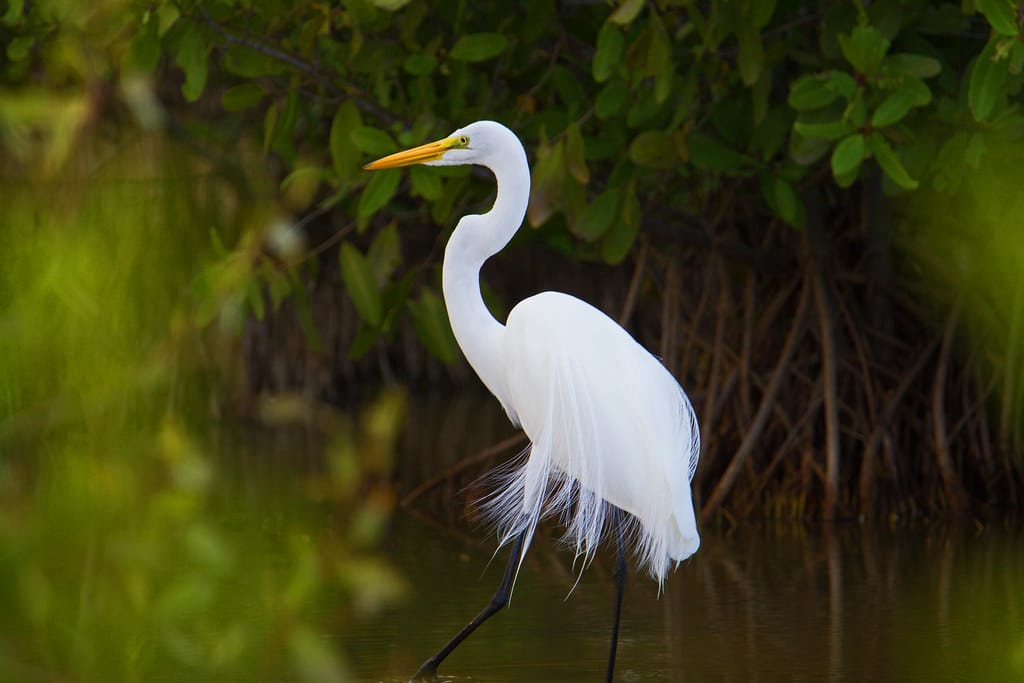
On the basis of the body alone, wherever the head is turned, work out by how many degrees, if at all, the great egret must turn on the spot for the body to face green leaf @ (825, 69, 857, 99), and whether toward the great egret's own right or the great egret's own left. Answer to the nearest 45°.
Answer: approximately 135° to the great egret's own right

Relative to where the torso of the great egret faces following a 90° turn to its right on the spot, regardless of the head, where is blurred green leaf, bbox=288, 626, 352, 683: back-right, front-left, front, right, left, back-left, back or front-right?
back

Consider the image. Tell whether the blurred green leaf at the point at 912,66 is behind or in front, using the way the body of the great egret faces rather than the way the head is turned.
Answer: behind

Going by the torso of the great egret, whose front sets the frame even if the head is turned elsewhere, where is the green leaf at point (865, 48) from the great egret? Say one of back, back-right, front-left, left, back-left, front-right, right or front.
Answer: back-right

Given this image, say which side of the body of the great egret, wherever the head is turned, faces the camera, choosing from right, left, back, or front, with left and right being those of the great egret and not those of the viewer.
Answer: left

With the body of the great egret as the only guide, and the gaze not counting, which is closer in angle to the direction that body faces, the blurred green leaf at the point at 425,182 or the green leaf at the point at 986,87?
the blurred green leaf

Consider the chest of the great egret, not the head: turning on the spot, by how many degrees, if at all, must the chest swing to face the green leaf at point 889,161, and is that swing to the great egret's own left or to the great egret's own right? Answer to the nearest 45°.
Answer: approximately 135° to the great egret's own right

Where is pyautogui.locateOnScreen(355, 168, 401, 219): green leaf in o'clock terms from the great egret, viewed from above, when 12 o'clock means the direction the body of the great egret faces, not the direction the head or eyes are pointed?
The green leaf is roughly at 2 o'clock from the great egret.

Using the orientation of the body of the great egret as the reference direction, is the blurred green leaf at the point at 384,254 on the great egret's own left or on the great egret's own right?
on the great egret's own right
